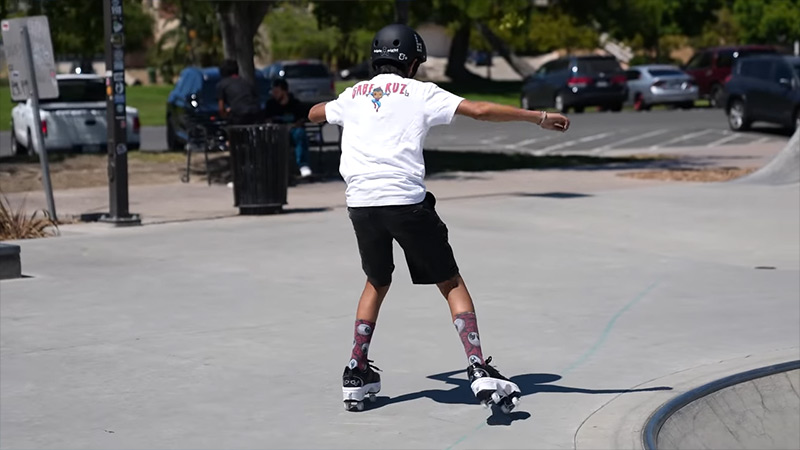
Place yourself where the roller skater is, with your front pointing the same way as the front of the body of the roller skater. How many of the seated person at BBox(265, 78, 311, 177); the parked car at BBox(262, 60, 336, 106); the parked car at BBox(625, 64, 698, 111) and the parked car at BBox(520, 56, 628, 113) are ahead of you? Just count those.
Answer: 4

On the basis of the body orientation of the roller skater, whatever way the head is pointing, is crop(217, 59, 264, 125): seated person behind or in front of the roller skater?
in front

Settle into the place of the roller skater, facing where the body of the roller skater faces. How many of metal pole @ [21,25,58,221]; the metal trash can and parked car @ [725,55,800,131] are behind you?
0

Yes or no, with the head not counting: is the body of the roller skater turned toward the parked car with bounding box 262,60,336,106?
yes

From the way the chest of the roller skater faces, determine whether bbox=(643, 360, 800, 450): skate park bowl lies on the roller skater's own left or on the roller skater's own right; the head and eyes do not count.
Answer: on the roller skater's own right

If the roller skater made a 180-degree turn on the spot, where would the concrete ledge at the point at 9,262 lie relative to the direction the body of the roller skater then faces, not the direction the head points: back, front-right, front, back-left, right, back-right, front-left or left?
back-right

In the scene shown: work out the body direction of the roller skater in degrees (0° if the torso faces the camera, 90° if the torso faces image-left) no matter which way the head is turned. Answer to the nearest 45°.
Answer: approximately 180°

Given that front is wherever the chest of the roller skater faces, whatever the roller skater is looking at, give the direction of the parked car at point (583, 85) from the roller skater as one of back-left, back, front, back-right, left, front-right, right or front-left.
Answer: front

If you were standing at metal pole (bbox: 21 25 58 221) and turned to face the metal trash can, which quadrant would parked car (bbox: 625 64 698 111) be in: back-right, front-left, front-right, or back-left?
front-left

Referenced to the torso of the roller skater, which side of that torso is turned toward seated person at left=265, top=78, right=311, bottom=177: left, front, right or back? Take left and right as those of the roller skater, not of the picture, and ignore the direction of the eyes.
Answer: front
